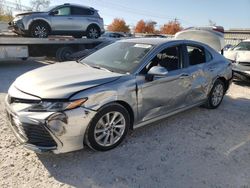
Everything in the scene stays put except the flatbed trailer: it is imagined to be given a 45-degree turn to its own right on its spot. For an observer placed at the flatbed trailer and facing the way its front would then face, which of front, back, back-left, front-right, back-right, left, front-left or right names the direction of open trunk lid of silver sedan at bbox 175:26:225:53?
back

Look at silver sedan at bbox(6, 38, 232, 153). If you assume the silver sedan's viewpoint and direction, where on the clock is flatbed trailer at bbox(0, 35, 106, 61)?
The flatbed trailer is roughly at 4 o'clock from the silver sedan.

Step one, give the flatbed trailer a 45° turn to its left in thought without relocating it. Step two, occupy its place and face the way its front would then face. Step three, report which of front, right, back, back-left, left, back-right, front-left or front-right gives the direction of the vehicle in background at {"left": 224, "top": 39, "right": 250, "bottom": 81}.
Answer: left

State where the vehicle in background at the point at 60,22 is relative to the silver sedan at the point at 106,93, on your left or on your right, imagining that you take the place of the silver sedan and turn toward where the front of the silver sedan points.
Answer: on your right

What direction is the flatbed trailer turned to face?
to the viewer's left

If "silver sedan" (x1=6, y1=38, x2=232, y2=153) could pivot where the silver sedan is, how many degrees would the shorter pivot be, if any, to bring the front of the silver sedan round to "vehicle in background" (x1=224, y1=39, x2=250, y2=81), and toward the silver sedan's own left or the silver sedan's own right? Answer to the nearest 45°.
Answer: approximately 180°

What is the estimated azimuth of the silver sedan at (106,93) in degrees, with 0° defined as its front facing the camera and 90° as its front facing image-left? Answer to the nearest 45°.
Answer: approximately 45°
